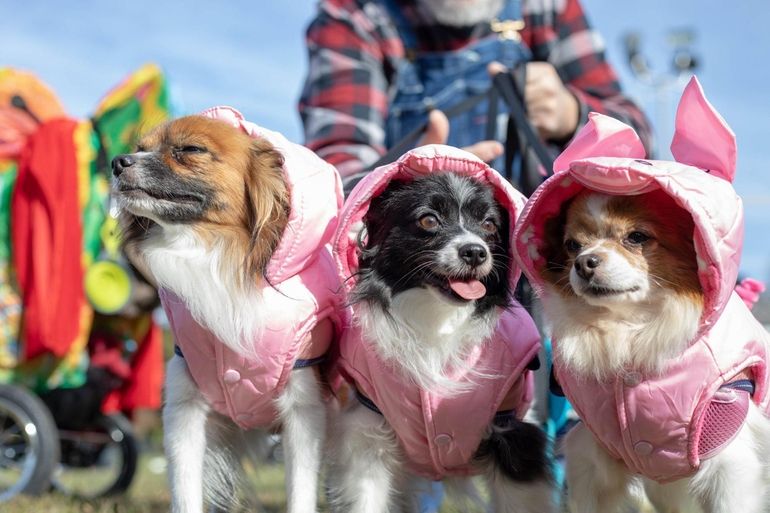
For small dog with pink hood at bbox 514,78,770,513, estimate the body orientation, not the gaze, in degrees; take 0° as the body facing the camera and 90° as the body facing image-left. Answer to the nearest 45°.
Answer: approximately 45°

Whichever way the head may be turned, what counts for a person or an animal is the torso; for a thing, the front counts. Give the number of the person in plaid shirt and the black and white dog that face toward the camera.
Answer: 2

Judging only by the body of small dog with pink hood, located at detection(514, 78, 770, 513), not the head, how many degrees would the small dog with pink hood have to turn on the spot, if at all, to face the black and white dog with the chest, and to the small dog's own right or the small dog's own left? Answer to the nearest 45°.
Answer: approximately 45° to the small dog's own right

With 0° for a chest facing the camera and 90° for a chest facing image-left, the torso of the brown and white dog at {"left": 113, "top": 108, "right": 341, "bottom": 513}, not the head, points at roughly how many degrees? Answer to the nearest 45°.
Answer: approximately 45°

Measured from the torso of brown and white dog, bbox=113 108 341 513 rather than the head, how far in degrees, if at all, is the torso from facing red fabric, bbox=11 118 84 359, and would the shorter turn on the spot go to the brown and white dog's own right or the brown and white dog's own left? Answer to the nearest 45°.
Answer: approximately 90° to the brown and white dog's own right

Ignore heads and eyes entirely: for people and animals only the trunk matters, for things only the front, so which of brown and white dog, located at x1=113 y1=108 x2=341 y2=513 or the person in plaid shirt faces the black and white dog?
the person in plaid shirt

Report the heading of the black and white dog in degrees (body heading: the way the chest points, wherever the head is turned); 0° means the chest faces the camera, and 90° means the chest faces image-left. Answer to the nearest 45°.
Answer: approximately 0°

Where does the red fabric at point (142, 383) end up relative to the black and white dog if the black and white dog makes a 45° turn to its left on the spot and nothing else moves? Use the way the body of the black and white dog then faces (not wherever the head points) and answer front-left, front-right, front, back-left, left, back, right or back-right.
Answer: back

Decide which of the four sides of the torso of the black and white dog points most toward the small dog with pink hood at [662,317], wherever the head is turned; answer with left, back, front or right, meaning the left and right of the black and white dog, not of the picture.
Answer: left

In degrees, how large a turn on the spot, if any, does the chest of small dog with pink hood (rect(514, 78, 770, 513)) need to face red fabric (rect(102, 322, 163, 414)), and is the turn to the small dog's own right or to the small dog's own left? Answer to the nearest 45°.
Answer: approximately 90° to the small dog's own right

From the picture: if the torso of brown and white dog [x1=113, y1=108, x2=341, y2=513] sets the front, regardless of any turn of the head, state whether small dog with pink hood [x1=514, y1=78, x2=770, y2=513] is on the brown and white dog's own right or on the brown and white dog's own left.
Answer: on the brown and white dog's own left

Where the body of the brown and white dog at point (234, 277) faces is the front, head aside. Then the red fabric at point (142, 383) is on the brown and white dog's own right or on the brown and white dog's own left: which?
on the brown and white dog's own right

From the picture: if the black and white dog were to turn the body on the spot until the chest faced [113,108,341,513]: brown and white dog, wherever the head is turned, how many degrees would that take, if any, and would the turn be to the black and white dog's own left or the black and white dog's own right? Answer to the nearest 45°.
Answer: approximately 90° to the black and white dog's own right

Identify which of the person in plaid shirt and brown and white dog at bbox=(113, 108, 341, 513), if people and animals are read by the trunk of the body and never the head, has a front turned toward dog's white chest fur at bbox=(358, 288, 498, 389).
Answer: the person in plaid shirt
